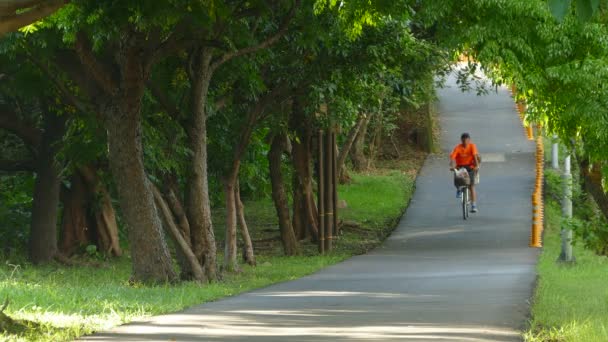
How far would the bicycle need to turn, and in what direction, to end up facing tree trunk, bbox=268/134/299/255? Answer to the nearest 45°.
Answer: approximately 45° to its right

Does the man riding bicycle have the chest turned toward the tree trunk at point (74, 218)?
no

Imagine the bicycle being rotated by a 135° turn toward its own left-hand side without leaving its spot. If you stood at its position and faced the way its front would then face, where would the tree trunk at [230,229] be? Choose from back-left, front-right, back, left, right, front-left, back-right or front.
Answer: back

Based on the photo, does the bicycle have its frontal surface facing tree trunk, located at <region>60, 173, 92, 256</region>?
no

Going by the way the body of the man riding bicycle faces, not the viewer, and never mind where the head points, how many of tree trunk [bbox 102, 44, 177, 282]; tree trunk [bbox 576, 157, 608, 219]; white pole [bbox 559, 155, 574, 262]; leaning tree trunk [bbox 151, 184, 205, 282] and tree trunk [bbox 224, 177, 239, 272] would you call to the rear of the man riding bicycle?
0

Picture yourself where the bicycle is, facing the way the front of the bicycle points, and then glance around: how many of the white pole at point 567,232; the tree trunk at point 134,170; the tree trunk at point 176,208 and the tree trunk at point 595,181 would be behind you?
0

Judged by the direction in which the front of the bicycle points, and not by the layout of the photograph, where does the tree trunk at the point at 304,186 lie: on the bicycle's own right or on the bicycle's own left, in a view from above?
on the bicycle's own right

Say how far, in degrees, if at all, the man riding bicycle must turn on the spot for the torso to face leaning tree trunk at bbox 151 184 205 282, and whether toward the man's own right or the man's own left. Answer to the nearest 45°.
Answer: approximately 45° to the man's own right

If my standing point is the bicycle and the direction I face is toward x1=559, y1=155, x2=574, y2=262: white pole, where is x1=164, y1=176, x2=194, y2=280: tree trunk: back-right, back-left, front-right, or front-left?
front-right

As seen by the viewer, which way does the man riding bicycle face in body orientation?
toward the camera

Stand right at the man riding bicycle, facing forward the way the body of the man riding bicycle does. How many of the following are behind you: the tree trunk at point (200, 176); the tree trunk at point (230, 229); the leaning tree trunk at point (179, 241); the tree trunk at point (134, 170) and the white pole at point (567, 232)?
0

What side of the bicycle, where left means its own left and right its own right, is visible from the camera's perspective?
front

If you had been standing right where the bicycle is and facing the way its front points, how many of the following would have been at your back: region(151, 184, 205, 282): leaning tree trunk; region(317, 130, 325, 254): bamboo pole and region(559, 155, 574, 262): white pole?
0

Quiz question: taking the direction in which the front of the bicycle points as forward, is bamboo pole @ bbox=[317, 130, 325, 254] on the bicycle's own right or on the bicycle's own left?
on the bicycle's own right
